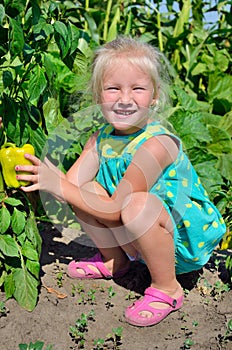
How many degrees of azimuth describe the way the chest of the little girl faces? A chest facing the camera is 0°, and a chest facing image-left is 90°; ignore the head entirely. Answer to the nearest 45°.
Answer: approximately 45°

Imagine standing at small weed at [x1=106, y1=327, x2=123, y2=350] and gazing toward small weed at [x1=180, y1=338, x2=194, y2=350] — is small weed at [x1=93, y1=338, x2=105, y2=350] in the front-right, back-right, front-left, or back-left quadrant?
back-right

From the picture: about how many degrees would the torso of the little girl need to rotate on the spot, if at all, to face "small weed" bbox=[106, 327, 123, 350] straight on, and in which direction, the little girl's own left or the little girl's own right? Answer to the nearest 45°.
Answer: approximately 45° to the little girl's own left

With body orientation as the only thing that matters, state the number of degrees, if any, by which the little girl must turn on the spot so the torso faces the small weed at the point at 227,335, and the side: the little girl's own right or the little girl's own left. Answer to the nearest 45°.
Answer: approximately 90° to the little girl's own left

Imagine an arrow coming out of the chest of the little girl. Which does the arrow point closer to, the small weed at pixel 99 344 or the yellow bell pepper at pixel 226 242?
the small weed
